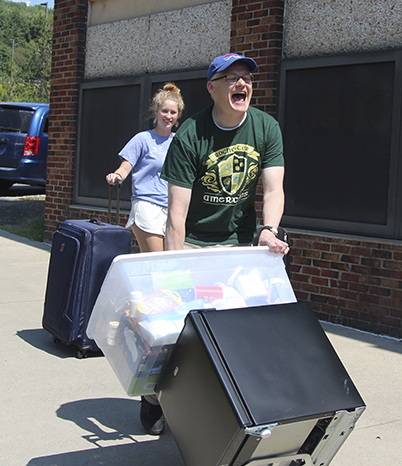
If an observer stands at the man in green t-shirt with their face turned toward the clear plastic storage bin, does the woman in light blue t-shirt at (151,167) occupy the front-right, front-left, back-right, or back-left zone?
back-right

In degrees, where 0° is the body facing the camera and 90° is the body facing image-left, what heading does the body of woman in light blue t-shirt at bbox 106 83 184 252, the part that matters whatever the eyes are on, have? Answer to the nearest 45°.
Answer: approximately 315°

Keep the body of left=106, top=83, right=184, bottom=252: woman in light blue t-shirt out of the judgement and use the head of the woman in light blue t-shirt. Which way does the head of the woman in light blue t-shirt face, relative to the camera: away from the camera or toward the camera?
toward the camera

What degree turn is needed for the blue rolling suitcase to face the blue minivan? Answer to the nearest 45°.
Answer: approximately 135° to its right

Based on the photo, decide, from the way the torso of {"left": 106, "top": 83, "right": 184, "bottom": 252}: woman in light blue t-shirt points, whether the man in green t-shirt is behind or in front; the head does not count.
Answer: in front

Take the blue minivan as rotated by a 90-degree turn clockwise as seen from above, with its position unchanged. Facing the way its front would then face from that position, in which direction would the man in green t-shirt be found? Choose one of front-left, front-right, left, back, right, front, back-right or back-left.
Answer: front-right

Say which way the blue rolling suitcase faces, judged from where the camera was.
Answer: facing the viewer and to the left of the viewer

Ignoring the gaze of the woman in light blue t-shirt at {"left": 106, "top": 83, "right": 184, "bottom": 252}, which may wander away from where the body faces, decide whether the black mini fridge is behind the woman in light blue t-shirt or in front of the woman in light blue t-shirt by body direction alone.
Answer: in front

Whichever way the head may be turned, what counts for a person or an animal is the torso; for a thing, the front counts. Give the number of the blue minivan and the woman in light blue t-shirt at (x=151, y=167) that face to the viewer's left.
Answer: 0

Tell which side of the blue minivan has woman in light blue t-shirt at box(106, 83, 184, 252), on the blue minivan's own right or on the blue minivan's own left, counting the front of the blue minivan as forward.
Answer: on the blue minivan's own right
